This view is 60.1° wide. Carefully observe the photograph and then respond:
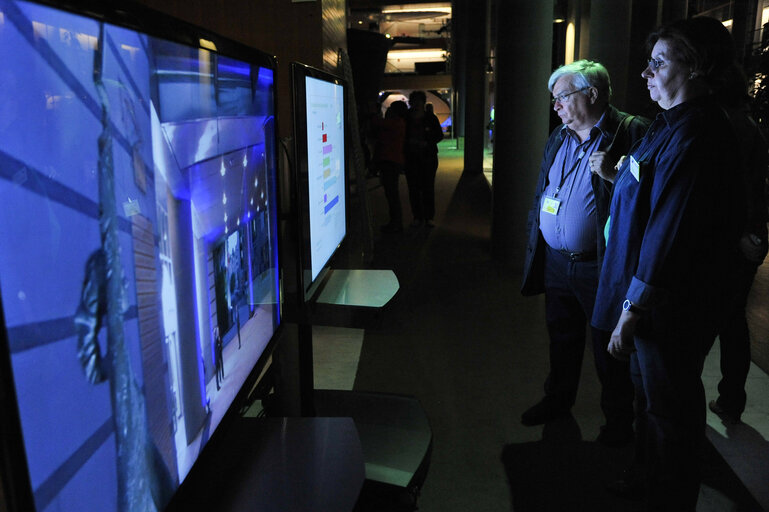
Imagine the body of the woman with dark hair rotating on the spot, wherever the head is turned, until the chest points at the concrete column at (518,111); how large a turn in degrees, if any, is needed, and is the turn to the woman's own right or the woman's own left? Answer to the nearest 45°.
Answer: approximately 90° to the woman's own right

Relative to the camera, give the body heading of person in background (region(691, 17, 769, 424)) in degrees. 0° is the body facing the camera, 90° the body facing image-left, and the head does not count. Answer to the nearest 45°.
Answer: approximately 90°

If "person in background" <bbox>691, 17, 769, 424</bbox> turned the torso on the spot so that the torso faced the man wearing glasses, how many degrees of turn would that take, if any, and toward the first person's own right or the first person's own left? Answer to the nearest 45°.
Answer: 0° — they already face them

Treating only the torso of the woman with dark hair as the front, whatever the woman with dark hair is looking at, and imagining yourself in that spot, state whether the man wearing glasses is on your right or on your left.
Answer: on your right

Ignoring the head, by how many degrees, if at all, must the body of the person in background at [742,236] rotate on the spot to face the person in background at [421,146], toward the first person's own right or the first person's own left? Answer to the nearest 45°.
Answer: approximately 45° to the first person's own right

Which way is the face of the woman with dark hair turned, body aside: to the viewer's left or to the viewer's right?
to the viewer's left

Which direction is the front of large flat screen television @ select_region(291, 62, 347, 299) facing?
to the viewer's right

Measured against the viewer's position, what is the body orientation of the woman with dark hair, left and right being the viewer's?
facing to the left of the viewer

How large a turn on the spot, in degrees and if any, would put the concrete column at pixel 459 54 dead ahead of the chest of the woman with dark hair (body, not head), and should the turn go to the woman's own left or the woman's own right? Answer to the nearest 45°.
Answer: approximately 90° to the woman's own right

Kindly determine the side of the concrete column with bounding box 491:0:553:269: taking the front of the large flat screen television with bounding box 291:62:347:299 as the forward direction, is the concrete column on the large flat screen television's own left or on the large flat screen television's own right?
on the large flat screen television's own left

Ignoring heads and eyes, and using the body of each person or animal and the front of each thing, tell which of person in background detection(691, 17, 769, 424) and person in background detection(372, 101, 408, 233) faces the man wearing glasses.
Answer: person in background detection(691, 17, 769, 424)
